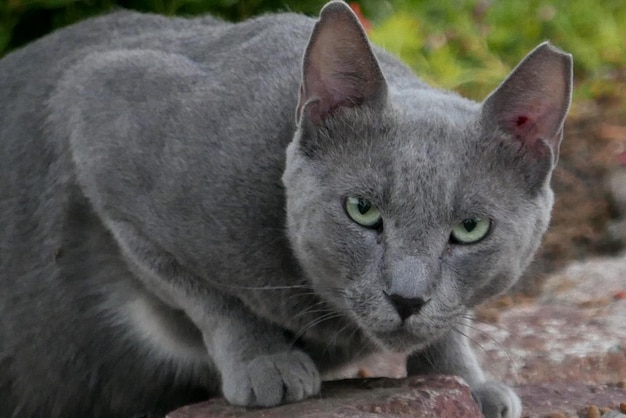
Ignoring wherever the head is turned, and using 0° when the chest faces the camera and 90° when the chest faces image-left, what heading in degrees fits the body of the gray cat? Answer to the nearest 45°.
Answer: approximately 315°
